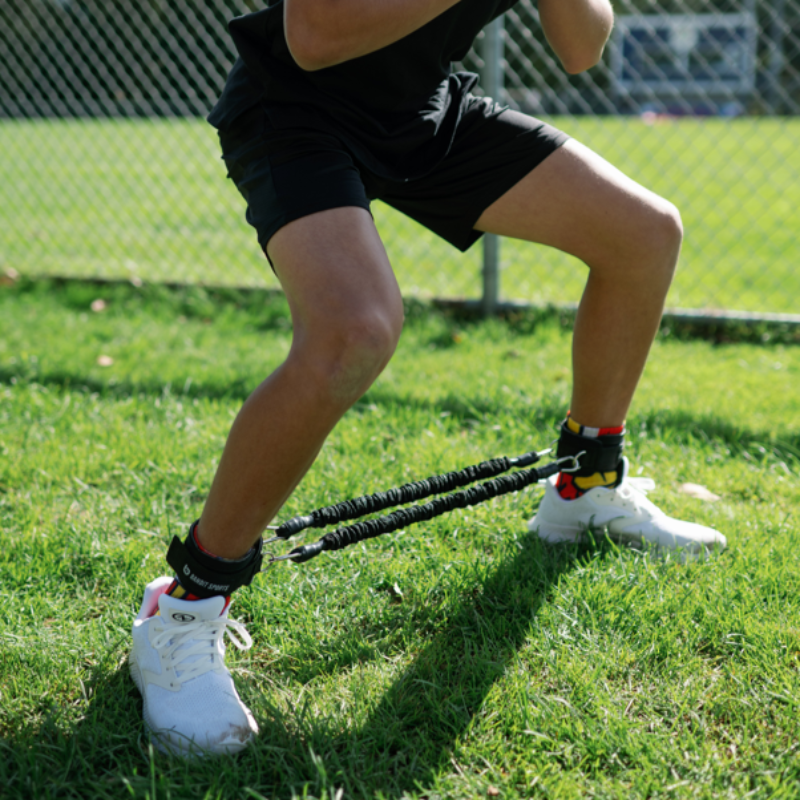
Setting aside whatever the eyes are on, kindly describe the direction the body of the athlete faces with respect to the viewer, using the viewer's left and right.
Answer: facing the viewer and to the right of the viewer
